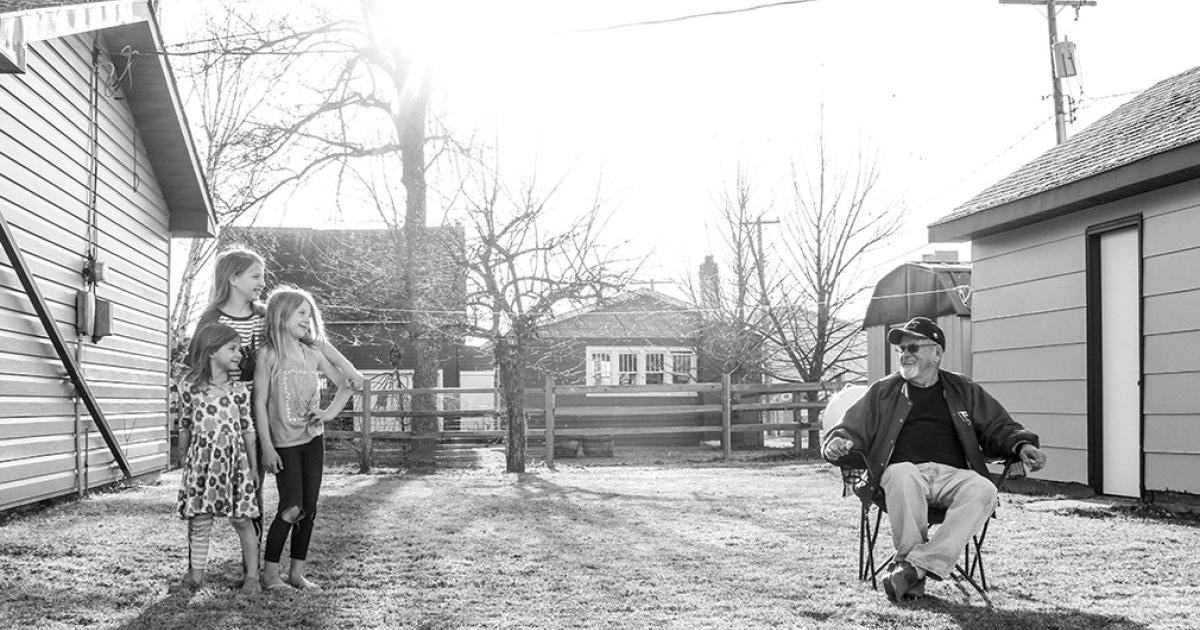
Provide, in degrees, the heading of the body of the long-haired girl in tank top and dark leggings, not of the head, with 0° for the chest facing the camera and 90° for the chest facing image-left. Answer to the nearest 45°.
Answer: approximately 315°

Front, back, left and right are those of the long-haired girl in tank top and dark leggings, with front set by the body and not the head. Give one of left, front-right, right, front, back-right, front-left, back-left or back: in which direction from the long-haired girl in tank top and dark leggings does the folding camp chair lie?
front-left

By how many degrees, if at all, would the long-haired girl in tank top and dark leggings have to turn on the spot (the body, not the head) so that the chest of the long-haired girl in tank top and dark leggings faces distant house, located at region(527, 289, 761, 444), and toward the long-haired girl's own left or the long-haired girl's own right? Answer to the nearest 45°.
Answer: approximately 135° to the long-haired girl's own left

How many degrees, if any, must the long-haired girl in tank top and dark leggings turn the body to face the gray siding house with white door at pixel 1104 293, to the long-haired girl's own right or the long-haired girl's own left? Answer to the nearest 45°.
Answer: approximately 90° to the long-haired girl's own left

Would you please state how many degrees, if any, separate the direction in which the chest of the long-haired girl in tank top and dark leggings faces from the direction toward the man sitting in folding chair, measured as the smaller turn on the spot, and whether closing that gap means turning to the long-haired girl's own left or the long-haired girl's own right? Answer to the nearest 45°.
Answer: approximately 45° to the long-haired girl's own left

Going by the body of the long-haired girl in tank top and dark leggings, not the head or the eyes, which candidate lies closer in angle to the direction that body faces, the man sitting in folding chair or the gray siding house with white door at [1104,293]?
the man sitting in folding chair

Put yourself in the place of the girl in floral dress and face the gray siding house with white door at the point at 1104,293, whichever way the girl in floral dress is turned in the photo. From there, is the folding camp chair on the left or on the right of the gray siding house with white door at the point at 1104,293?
right
